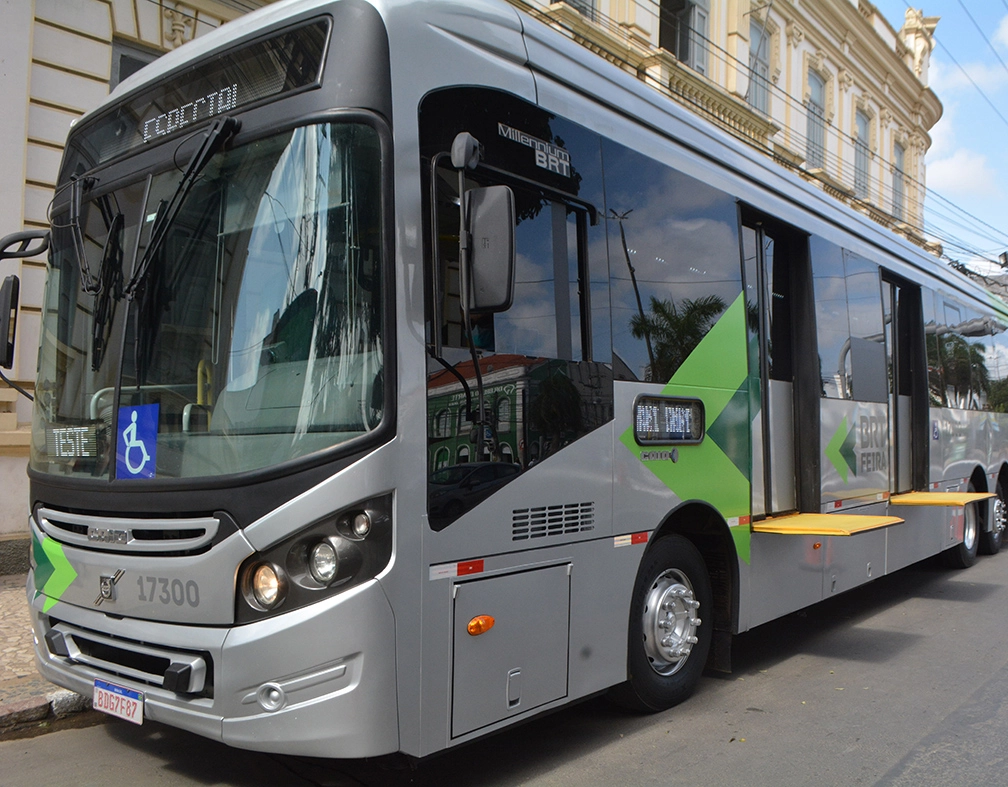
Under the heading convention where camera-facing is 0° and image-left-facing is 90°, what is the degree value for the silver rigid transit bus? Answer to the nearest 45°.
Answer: approximately 45°

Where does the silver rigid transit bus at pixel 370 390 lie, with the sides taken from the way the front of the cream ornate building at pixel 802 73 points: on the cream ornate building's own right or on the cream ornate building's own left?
on the cream ornate building's own right

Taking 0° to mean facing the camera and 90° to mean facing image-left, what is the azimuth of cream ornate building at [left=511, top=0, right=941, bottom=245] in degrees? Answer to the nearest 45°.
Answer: approximately 315°

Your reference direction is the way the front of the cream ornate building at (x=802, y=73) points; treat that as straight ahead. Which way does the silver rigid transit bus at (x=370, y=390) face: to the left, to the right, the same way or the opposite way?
to the right
